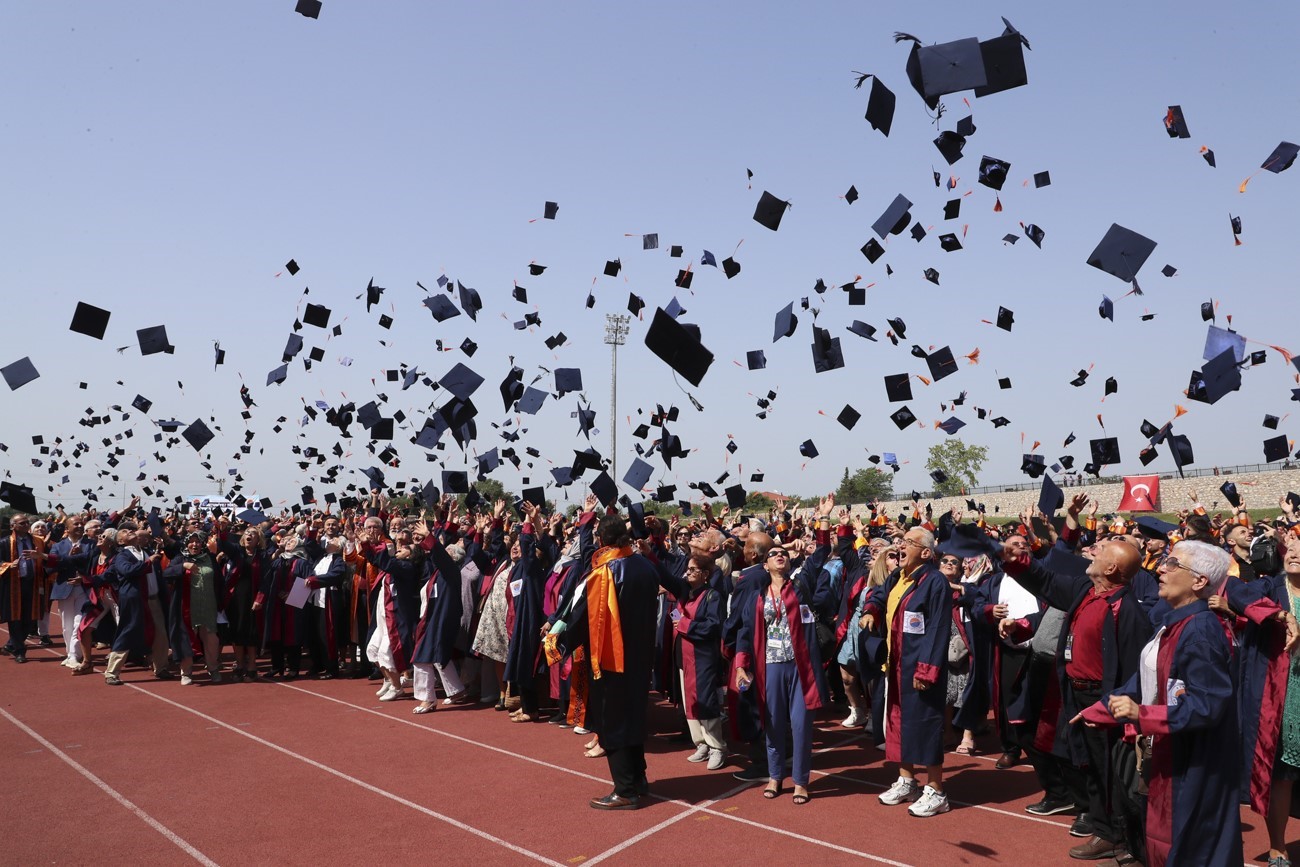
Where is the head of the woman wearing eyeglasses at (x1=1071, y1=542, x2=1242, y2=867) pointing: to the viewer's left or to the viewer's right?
to the viewer's left

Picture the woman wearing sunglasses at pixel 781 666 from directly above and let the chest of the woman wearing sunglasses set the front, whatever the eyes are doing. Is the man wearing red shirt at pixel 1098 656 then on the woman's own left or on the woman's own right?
on the woman's own left

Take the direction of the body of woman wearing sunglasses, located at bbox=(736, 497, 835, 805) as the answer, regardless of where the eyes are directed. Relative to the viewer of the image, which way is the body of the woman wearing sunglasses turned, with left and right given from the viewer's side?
facing the viewer

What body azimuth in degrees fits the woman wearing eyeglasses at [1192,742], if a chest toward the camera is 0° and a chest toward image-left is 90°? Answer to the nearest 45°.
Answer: approximately 90°

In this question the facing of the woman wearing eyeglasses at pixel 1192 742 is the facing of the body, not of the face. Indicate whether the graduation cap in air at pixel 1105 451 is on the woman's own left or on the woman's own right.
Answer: on the woman's own right

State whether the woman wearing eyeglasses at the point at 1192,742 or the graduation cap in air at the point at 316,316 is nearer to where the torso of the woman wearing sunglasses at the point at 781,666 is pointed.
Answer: the woman wearing eyeglasses

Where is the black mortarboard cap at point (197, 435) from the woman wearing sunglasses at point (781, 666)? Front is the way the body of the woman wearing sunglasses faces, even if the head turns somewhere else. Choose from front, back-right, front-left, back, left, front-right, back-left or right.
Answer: back-right

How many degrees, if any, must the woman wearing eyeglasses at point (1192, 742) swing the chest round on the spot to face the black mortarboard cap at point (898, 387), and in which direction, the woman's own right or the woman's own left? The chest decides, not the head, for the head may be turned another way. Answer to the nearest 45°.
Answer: approximately 90° to the woman's own right

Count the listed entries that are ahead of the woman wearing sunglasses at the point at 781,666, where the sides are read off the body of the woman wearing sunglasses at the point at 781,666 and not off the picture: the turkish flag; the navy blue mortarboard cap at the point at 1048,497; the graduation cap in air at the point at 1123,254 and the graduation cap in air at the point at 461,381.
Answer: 0

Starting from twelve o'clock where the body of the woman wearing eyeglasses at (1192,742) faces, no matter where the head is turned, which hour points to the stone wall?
The stone wall is roughly at 3 o'clock from the woman wearing eyeglasses.

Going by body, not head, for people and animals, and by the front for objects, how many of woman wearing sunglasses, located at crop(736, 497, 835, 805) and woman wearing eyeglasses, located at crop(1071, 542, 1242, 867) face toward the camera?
1

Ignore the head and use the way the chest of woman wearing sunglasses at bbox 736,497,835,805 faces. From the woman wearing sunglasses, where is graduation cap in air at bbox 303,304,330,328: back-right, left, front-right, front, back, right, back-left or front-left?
back-right

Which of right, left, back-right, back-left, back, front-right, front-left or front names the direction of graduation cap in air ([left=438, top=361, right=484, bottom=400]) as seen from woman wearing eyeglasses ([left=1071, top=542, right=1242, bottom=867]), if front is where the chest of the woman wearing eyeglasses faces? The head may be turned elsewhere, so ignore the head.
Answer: front-right

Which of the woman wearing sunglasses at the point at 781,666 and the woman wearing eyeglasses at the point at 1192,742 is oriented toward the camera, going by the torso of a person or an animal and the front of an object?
the woman wearing sunglasses at the point at 781,666

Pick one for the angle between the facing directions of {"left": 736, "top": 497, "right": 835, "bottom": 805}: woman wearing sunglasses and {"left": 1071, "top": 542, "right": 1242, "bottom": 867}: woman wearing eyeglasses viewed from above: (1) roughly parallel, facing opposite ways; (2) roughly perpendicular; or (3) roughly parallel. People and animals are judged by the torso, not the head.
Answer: roughly perpendicular

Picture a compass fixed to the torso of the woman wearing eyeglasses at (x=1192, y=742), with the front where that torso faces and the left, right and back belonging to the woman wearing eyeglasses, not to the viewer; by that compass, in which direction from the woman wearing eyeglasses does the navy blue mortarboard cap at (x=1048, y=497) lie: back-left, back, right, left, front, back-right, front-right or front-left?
right
